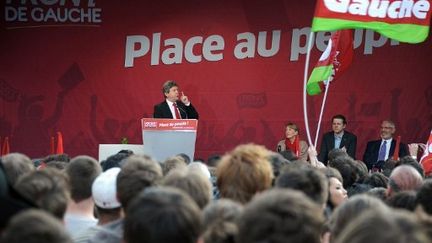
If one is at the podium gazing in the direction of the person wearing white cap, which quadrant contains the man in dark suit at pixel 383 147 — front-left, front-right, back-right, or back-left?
back-left

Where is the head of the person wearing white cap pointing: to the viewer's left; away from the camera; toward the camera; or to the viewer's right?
away from the camera

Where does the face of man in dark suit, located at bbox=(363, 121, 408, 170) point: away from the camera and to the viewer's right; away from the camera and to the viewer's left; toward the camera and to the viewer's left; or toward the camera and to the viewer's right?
toward the camera and to the viewer's left

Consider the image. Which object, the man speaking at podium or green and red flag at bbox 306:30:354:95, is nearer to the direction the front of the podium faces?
the green and red flag

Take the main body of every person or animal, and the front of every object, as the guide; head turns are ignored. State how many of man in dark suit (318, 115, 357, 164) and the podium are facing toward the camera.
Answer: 2

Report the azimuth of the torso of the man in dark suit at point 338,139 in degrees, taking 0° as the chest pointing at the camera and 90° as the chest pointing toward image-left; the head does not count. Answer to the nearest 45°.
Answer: approximately 0°

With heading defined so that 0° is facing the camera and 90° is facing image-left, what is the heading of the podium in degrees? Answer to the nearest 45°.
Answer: approximately 0°

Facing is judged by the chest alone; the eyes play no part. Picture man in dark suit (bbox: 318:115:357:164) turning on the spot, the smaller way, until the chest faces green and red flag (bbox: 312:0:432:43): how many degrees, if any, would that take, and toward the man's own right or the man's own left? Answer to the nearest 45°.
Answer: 0° — they already face it

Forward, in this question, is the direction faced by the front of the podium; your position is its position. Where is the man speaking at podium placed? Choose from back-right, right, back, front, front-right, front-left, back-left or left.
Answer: back
